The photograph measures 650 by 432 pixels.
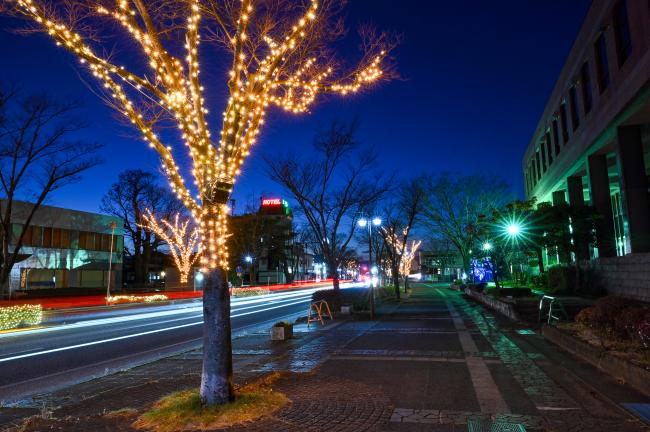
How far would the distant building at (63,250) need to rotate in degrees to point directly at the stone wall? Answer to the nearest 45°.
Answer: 0° — it already faces it

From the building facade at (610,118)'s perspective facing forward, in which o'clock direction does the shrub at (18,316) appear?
The shrub is roughly at 11 o'clock from the building facade.

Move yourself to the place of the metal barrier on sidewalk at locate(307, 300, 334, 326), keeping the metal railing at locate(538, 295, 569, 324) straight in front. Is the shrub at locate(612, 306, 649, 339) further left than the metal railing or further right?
right

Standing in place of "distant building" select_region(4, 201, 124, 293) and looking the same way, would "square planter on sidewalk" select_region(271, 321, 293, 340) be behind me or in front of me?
in front

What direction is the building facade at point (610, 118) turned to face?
to the viewer's left

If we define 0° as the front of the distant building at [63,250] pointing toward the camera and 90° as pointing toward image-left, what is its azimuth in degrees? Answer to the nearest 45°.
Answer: approximately 315°

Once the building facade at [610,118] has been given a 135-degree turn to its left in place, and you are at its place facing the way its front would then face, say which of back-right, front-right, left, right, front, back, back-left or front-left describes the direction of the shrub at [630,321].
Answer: front-right

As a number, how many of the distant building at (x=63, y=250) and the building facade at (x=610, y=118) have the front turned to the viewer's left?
1

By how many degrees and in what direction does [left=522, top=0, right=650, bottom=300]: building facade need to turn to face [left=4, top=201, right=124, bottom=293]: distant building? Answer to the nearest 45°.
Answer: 0° — it already faces it

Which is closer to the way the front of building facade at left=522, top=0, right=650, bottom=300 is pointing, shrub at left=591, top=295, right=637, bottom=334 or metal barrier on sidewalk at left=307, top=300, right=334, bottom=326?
the metal barrier on sidewalk

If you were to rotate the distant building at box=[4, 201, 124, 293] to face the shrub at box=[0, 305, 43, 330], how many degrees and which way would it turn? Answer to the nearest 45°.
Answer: approximately 45° to its right

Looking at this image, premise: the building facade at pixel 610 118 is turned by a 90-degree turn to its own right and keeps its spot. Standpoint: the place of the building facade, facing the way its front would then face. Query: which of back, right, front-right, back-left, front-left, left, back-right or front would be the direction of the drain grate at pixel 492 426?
back

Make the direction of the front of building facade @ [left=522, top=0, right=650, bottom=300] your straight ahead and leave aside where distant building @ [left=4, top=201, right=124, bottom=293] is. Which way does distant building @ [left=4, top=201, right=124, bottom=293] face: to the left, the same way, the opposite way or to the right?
the opposite way

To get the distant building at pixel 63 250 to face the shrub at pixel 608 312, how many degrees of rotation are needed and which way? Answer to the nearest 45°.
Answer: approximately 45° to its right
